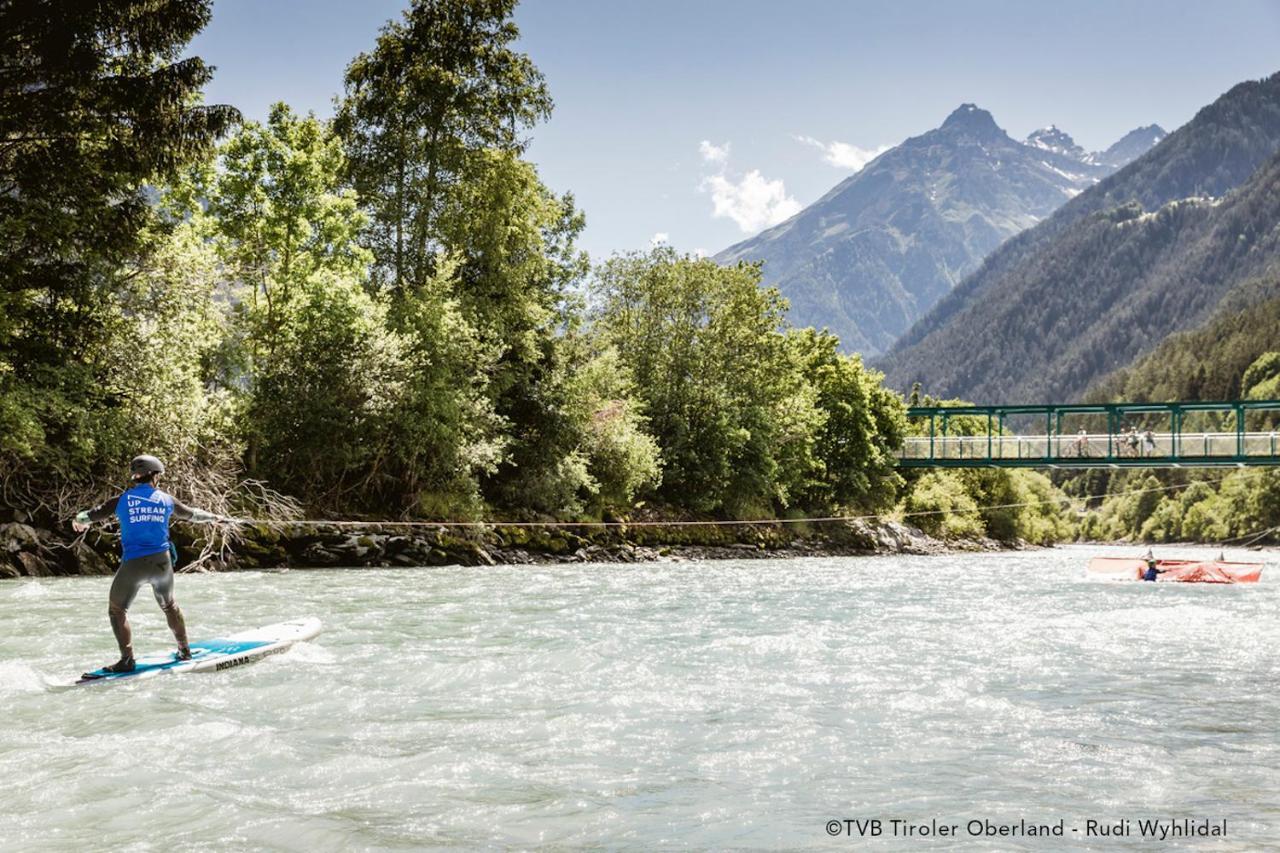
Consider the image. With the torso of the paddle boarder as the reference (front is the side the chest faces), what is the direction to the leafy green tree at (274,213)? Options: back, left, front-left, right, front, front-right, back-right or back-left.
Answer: front

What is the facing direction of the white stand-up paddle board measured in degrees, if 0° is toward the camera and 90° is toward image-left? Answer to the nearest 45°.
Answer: approximately 225°

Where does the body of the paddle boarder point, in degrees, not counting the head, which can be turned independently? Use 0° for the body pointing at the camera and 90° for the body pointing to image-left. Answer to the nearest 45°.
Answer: approximately 180°

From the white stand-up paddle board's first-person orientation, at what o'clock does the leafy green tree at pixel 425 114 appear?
The leafy green tree is roughly at 11 o'clock from the white stand-up paddle board.

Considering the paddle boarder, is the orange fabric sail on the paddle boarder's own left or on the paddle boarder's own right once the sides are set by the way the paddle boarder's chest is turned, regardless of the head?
on the paddle boarder's own right

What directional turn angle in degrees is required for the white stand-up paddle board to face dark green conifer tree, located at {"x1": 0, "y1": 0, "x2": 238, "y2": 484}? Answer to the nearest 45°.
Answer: approximately 45° to its left

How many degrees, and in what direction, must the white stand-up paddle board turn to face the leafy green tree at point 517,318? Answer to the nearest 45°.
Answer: approximately 45° to its left

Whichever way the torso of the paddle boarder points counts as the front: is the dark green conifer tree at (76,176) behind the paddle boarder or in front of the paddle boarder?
in front

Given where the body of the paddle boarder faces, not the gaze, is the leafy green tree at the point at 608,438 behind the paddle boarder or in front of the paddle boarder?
in front
